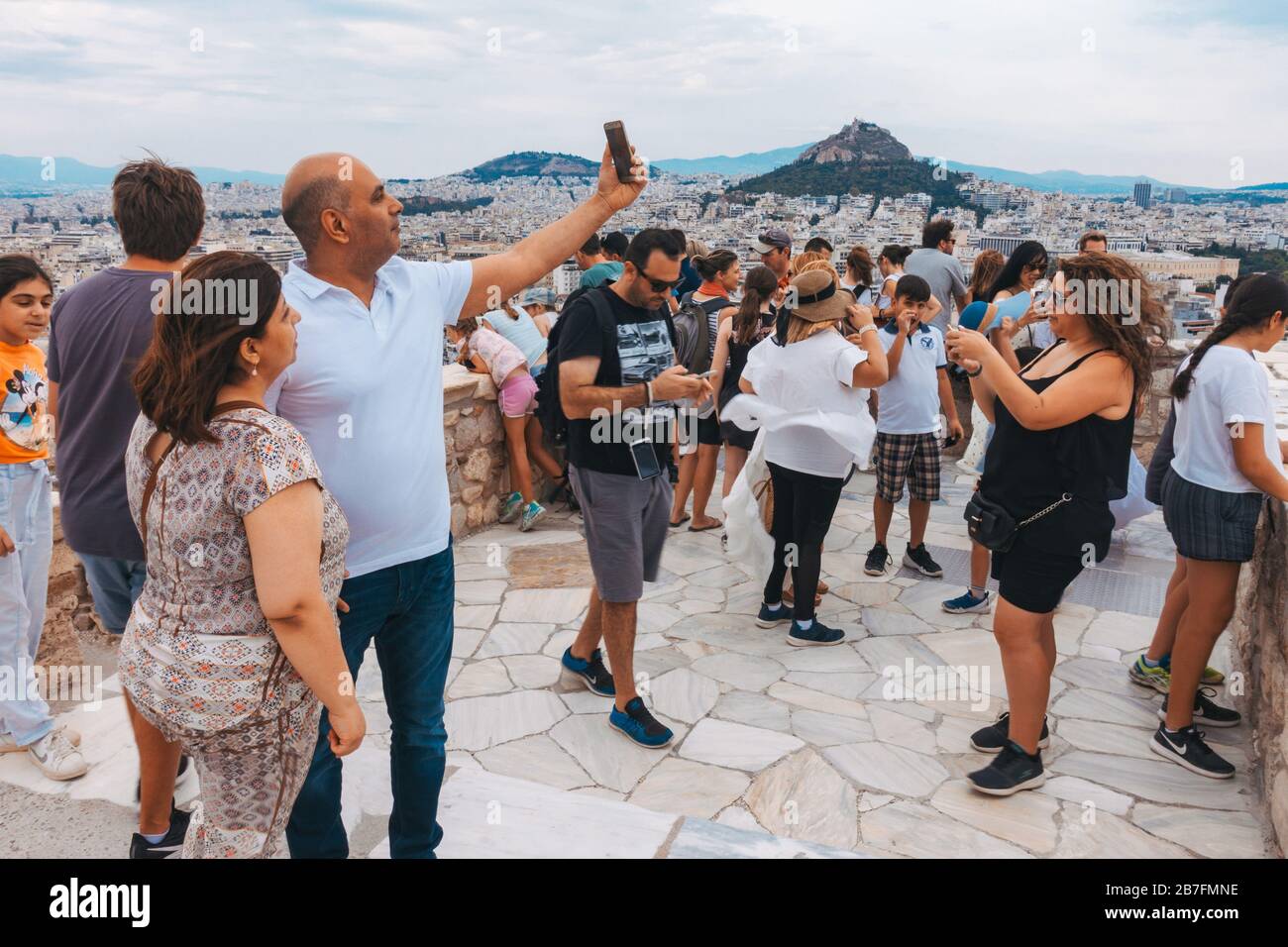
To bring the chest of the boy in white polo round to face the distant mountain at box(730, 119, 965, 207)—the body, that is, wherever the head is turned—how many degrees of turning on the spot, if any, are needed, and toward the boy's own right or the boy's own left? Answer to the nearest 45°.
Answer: approximately 180°

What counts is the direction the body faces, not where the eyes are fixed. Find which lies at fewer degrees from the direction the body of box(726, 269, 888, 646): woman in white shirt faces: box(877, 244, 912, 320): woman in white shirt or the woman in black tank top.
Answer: the woman in white shirt

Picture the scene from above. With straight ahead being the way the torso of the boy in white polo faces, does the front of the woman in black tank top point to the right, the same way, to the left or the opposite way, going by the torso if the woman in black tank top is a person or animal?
to the right

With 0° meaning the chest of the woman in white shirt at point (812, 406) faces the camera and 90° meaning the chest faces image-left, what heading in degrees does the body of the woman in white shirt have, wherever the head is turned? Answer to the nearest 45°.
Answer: approximately 225°

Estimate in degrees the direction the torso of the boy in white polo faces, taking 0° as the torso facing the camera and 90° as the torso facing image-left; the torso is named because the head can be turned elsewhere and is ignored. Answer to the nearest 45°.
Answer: approximately 0°

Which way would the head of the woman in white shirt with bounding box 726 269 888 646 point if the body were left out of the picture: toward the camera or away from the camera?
away from the camera

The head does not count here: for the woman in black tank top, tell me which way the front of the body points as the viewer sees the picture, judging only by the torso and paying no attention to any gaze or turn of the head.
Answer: to the viewer's left

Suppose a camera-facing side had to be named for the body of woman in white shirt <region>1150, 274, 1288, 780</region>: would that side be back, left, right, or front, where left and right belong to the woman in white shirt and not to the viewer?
right

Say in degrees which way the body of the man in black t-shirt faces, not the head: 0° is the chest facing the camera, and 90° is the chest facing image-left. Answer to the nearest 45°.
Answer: approximately 315°
